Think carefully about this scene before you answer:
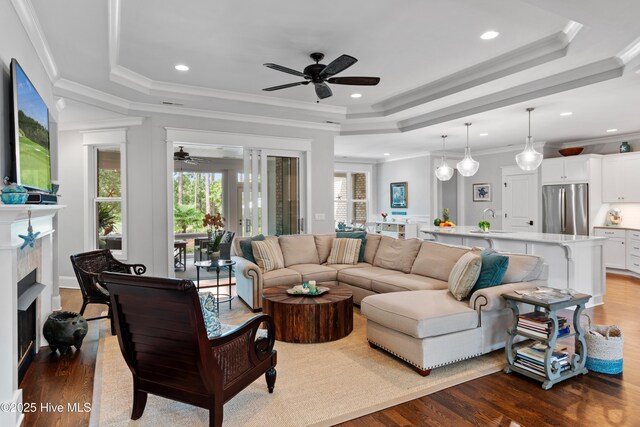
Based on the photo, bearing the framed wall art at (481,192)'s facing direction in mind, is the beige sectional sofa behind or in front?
in front

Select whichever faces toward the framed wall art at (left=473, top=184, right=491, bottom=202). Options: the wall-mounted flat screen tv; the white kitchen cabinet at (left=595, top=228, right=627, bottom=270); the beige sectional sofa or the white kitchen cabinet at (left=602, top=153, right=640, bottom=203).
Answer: the wall-mounted flat screen tv

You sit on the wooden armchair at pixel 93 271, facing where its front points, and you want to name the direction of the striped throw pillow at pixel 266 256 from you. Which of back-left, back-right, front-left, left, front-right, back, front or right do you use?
front-left

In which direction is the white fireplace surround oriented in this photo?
to the viewer's right

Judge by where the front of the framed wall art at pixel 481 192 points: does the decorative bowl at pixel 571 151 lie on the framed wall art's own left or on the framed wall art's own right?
on the framed wall art's own left

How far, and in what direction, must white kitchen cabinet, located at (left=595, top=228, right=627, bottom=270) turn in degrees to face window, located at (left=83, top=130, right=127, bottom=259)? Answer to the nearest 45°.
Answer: approximately 45° to its right

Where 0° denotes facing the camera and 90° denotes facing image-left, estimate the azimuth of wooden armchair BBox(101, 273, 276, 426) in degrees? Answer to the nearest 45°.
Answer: approximately 225°

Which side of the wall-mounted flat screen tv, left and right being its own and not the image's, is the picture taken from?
right

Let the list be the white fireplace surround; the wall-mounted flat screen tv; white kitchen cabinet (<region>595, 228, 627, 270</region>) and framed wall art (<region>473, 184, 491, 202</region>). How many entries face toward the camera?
2

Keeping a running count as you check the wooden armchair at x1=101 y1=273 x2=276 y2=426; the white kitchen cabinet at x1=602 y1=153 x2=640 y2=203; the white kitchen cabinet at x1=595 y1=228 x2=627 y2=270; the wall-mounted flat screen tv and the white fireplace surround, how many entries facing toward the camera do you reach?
2

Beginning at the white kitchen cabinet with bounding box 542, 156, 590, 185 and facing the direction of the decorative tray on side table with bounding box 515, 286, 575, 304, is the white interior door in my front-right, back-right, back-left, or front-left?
back-right

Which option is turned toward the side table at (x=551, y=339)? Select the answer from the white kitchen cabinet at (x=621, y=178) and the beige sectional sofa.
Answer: the white kitchen cabinet

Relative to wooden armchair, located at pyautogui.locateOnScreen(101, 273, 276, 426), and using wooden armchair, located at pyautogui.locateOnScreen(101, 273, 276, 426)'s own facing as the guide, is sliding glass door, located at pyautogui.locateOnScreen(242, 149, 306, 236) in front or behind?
in front

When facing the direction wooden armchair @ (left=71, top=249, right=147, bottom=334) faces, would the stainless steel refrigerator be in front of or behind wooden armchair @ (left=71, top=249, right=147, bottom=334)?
in front

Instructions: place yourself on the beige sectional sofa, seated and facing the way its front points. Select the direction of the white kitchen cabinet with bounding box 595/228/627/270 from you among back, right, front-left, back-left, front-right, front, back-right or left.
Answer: back

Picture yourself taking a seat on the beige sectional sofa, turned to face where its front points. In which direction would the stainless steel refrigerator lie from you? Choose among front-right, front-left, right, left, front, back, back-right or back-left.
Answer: back
